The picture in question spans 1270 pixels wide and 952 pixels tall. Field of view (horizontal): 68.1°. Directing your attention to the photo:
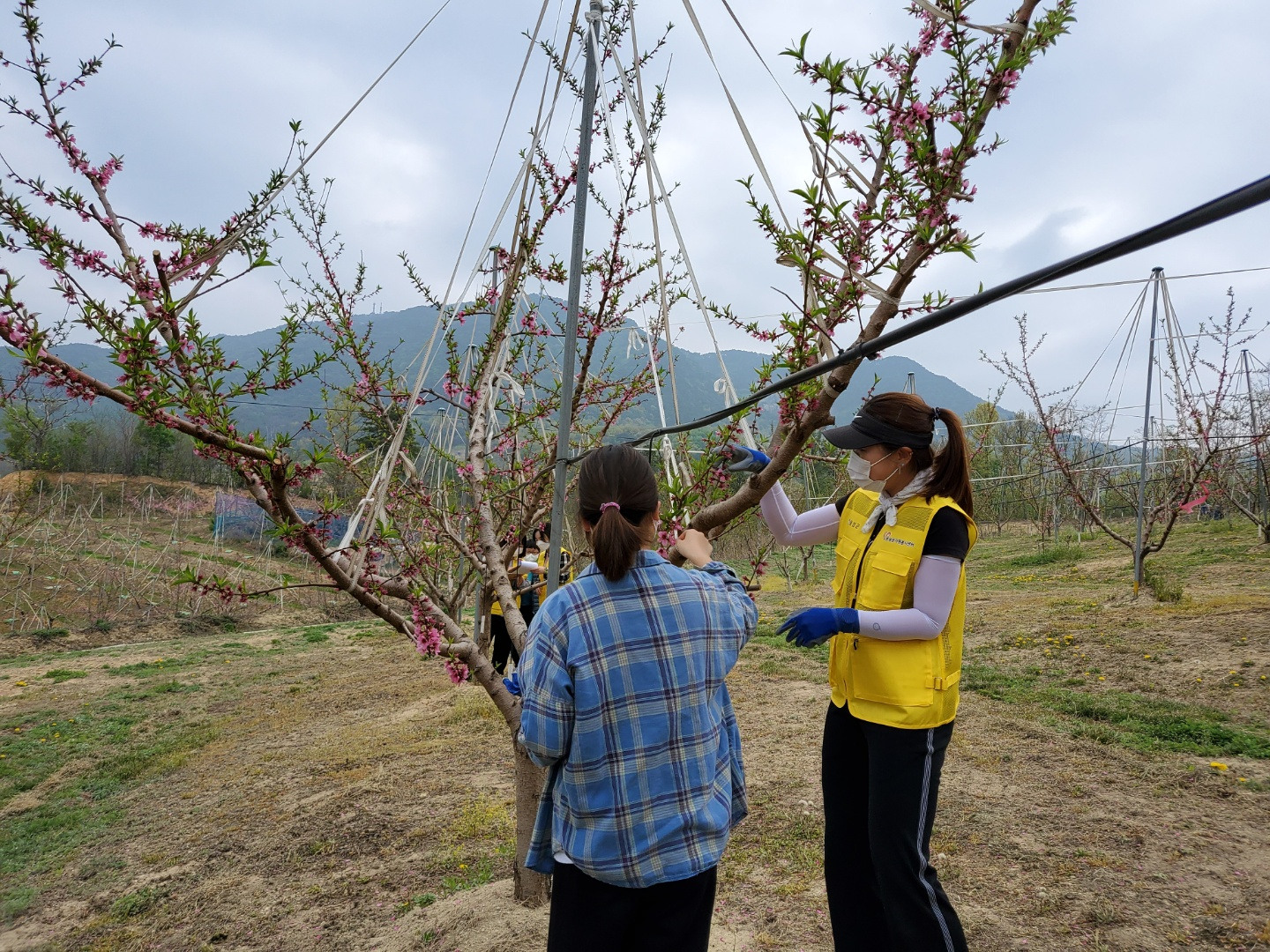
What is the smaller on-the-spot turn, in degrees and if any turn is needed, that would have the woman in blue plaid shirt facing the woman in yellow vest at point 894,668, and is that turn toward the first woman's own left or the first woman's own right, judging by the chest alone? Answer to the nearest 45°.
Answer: approximately 45° to the first woman's own right

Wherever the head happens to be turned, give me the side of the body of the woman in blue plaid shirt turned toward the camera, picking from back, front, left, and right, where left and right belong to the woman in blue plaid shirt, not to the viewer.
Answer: back

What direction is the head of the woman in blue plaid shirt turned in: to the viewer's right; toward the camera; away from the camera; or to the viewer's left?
away from the camera

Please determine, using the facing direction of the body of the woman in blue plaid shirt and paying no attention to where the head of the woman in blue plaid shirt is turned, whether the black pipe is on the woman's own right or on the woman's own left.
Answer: on the woman's own right
